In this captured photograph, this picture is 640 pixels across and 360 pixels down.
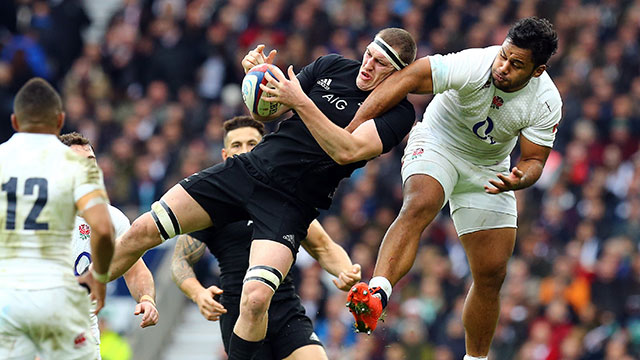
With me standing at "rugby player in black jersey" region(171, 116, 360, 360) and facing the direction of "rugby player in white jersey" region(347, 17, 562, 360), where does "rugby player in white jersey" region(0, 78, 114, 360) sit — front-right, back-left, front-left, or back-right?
back-right

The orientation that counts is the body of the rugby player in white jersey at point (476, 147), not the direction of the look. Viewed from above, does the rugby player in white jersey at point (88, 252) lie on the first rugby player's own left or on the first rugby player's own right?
on the first rugby player's own right

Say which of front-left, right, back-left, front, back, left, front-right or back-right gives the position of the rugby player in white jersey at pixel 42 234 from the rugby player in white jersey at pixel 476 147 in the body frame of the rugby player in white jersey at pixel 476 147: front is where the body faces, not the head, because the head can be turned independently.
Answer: front-right

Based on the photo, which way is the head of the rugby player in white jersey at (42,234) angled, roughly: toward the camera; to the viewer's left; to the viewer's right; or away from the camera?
away from the camera

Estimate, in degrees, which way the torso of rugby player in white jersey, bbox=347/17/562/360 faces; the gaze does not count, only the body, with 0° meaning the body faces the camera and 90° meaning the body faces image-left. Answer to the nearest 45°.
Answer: approximately 0°

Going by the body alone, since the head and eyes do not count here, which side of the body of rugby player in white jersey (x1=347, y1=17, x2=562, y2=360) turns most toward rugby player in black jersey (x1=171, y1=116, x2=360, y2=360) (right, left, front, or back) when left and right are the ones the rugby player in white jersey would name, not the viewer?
right

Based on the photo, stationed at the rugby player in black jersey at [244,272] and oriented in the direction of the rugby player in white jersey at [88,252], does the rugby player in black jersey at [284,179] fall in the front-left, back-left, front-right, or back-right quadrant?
back-left
